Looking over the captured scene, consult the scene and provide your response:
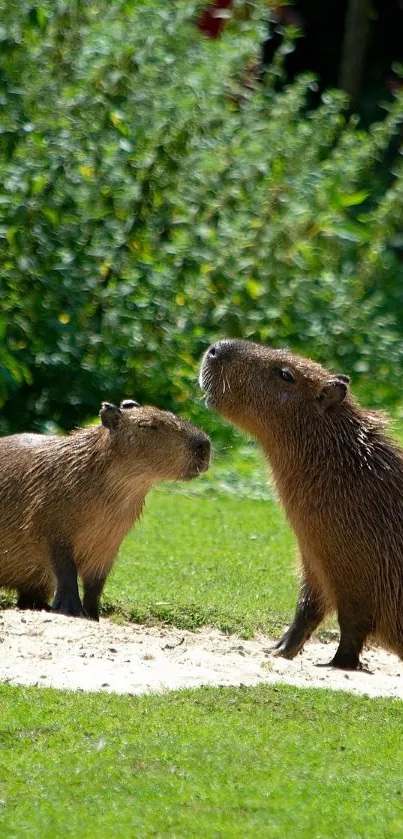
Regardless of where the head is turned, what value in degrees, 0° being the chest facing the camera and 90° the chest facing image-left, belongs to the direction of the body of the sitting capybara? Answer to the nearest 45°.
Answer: approximately 90°

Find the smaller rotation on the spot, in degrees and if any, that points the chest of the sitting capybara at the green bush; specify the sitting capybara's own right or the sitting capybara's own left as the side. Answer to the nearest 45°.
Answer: approximately 90° to the sitting capybara's own right

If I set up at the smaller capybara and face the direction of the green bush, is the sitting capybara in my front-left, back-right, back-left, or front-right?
back-right

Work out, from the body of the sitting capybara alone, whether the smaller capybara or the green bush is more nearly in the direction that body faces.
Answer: the smaller capybara
